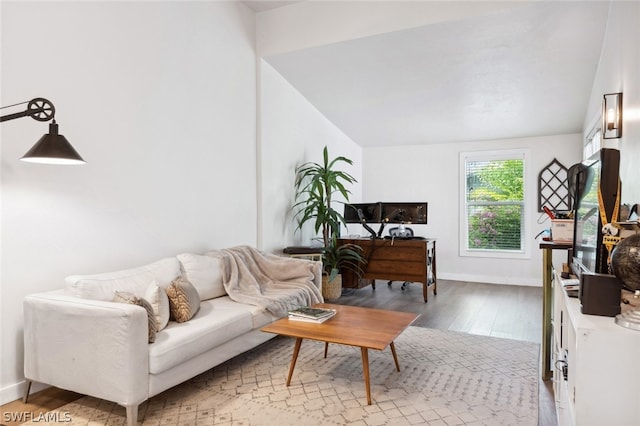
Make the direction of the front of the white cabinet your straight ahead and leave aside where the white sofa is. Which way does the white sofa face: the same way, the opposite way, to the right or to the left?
the opposite way

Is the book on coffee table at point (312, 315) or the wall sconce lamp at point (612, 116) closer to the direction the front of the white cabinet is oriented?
the book on coffee table

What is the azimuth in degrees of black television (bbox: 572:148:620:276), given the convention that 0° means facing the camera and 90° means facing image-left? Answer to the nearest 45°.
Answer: approximately 90°

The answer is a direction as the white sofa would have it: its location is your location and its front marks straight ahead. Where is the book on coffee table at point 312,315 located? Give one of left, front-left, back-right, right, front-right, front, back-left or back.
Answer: front-left

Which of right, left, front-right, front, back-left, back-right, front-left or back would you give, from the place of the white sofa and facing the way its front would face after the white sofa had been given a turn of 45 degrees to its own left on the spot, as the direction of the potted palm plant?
front-left

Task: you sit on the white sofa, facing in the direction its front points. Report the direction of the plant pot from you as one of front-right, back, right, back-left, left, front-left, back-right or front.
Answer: left

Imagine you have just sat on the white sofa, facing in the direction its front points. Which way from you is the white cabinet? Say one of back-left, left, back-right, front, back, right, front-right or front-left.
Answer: front

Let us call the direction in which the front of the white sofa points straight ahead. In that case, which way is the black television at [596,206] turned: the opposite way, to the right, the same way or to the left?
the opposite way

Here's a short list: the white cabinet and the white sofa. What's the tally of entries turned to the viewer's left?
1

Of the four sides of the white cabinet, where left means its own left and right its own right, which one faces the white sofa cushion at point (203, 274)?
front

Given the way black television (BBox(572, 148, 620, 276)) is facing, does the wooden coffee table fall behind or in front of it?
in front

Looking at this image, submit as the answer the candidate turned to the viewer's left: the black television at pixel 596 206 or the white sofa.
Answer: the black television

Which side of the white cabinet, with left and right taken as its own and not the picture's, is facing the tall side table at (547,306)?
right

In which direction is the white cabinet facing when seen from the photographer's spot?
facing to the left of the viewer

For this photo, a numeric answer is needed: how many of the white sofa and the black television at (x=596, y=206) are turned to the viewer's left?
1
